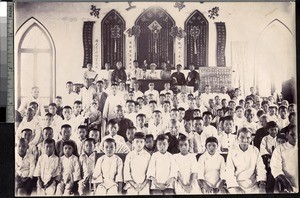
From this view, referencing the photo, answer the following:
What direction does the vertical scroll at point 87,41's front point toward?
toward the camera

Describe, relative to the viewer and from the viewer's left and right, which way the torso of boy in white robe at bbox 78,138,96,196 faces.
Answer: facing the viewer
